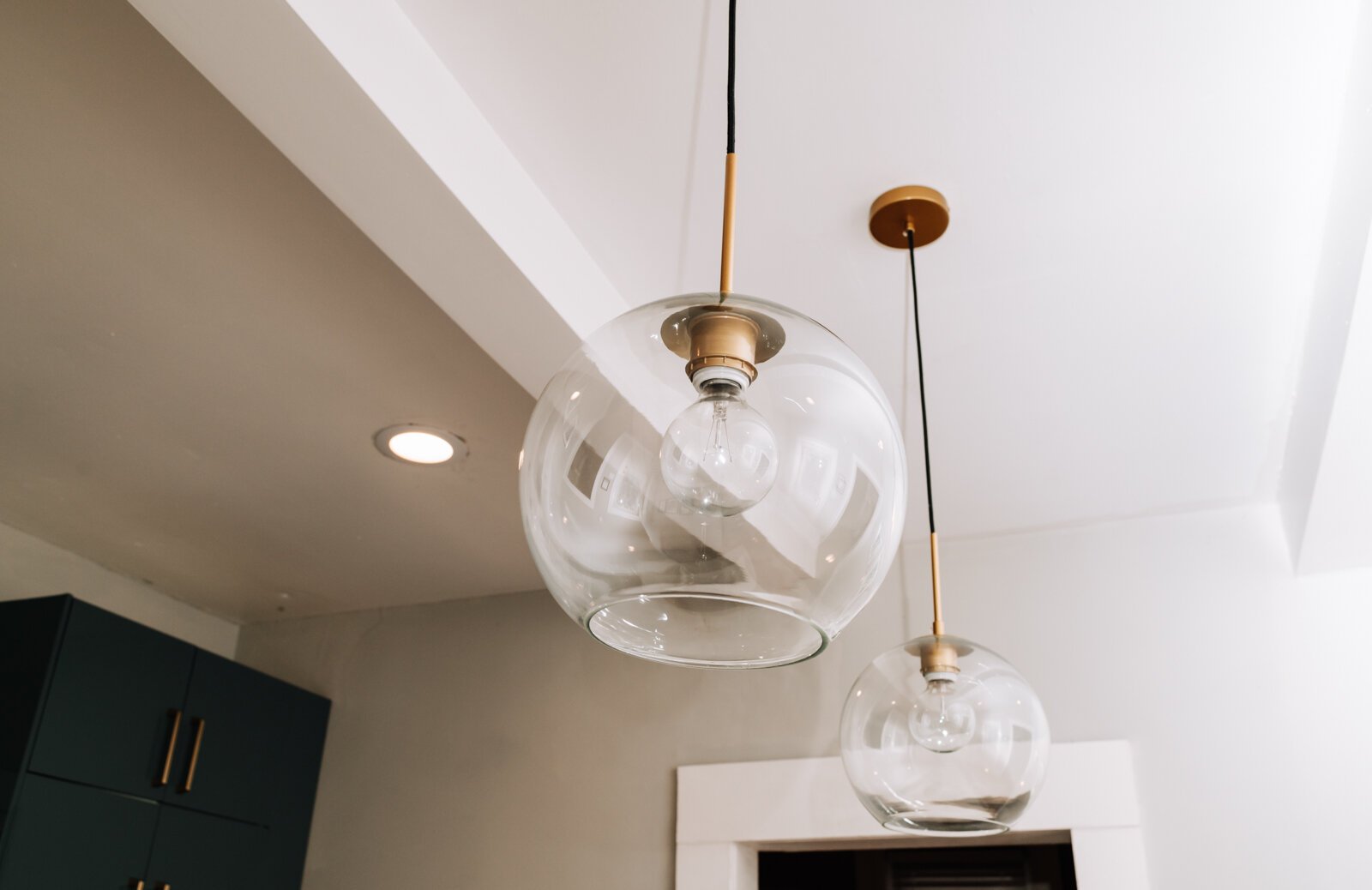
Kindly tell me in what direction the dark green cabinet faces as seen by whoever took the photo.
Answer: facing the viewer and to the right of the viewer

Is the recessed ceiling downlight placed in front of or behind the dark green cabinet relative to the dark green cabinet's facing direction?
in front
